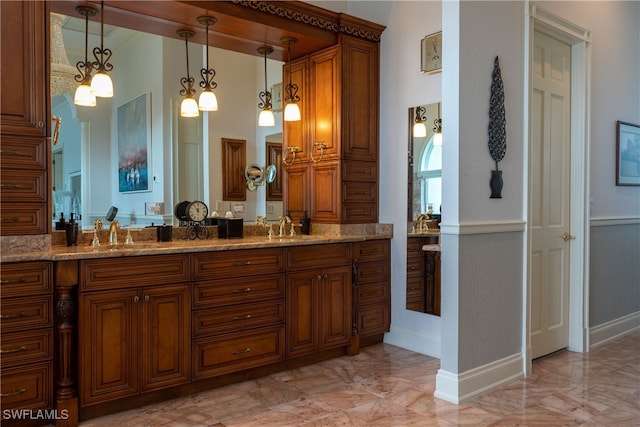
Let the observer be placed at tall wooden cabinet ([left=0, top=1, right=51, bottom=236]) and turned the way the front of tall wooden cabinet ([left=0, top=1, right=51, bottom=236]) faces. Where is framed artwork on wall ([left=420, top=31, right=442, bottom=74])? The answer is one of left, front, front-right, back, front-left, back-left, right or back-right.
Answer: left

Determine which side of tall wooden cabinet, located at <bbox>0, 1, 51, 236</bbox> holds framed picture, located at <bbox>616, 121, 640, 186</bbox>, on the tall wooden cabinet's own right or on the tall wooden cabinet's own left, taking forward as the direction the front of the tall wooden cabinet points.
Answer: on the tall wooden cabinet's own left

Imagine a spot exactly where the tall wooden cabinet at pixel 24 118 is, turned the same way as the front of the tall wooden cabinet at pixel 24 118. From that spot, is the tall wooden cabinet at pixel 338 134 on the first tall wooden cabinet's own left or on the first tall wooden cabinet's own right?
on the first tall wooden cabinet's own left

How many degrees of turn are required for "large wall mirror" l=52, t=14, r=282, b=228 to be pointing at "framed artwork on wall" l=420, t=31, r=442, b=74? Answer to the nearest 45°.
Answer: approximately 45° to its left

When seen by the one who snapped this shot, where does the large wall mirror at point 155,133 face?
facing the viewer and to the right of the viewer

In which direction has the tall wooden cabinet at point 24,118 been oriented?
toward the camera

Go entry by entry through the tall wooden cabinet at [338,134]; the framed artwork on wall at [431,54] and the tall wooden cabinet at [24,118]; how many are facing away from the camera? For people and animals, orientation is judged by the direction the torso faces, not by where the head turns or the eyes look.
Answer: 0

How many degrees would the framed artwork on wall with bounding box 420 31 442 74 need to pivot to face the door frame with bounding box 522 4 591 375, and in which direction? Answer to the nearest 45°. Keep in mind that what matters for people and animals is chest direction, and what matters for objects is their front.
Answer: approximately 135° to its left

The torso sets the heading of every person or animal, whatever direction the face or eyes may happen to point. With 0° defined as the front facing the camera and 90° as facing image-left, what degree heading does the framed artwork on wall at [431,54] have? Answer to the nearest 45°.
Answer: approximately 45°

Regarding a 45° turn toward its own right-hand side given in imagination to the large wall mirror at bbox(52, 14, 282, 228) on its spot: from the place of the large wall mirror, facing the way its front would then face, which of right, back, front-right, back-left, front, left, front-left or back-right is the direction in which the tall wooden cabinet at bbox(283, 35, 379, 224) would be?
left

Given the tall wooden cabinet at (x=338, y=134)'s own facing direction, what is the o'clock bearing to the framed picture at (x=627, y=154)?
The framed picture is roughly at 10 o'clock from the tall wooden cabinet.
